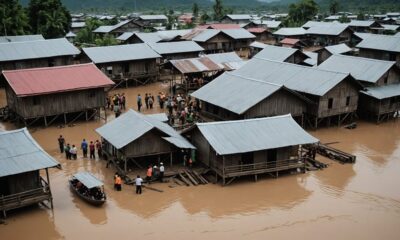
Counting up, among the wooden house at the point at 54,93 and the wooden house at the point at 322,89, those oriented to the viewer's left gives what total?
0

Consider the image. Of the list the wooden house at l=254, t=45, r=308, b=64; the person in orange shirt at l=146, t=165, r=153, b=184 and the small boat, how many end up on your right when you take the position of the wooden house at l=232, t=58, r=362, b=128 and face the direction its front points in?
2

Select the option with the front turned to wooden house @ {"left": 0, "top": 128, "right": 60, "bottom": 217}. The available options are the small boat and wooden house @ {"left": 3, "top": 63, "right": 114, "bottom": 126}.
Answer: wooden house @ {"left": 3, "top": 63, "right": 114, "bottom": 126}

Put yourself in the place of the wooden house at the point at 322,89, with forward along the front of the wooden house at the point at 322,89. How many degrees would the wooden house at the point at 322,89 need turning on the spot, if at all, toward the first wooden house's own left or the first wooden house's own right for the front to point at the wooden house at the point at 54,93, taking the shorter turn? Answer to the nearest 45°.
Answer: approximately 135° to the first wooden house's own right

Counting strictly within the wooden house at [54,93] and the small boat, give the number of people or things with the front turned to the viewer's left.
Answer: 0

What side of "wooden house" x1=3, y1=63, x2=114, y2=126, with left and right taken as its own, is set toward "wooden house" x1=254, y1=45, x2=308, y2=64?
left

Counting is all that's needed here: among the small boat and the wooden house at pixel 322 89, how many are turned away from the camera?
0

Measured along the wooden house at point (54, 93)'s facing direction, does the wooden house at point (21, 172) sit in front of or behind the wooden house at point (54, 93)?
in front

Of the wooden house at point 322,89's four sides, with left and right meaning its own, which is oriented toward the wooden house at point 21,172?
right

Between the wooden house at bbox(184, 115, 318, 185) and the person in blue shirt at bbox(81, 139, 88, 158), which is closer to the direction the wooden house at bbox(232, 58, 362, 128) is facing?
the wooden house

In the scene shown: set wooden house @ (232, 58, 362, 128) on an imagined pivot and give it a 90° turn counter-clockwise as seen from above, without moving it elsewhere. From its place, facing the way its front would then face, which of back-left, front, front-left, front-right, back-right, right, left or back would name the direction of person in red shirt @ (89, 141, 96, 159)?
back

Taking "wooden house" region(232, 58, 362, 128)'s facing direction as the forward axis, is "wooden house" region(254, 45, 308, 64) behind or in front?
behind

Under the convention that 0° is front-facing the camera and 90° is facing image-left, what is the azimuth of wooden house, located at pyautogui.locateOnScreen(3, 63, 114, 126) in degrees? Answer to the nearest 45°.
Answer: approximately 0°

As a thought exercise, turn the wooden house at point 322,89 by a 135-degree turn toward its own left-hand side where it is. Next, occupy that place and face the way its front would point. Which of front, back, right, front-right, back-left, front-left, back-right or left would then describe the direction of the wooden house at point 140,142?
back-left

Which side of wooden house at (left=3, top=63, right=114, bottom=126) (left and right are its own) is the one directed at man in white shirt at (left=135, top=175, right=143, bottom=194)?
front
